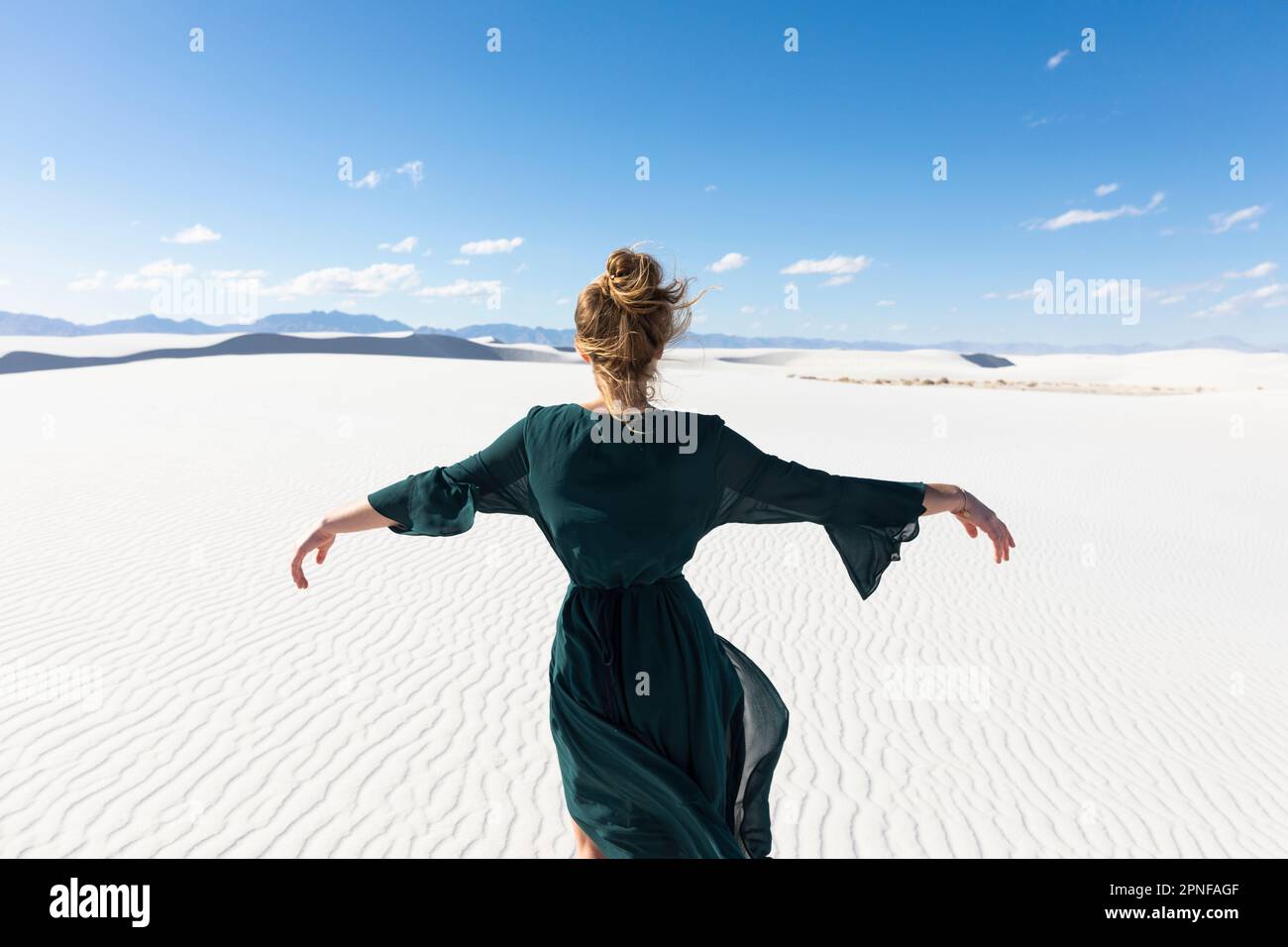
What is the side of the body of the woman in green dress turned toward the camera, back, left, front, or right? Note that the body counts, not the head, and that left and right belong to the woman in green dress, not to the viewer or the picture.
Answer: back

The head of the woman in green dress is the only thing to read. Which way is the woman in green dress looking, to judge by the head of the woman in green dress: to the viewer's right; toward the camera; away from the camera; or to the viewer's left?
away from the camera
